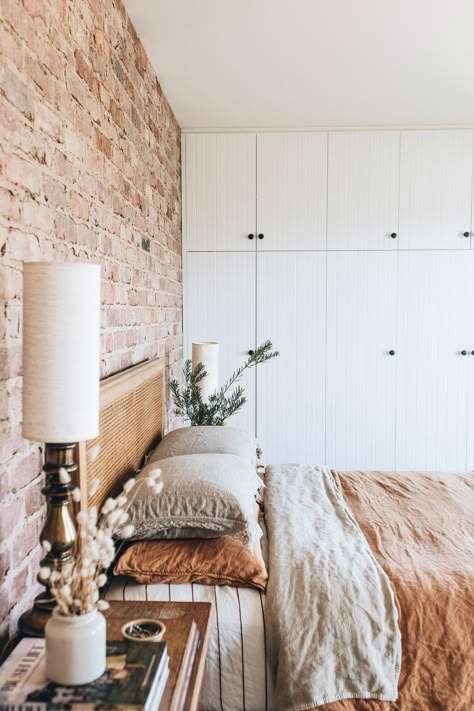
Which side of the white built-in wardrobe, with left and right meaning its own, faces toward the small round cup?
front

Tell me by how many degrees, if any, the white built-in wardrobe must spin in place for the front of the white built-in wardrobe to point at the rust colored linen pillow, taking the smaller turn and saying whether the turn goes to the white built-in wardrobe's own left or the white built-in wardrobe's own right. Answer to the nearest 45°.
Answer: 0° — it already faces it

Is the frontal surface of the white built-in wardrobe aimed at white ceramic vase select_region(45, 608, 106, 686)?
yes

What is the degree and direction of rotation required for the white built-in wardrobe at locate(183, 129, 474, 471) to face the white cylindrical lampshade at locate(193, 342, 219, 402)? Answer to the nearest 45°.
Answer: approximately 45° to its right

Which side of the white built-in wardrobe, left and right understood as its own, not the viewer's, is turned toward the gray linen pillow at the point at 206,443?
front

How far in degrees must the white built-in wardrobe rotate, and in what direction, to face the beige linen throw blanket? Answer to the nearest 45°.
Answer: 0° — it already faces it

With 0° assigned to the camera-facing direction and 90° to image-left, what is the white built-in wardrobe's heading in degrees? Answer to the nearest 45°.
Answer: approximately 0°
